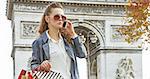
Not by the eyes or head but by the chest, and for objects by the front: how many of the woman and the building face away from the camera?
0

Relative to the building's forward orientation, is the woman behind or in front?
in front

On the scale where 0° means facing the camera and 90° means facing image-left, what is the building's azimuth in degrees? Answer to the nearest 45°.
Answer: approximately 0°

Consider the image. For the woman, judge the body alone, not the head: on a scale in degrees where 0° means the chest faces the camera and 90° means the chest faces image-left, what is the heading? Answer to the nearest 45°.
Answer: approximately 315°

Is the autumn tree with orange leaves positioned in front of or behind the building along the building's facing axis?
in front

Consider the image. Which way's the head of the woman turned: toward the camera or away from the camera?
toward the camera
